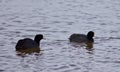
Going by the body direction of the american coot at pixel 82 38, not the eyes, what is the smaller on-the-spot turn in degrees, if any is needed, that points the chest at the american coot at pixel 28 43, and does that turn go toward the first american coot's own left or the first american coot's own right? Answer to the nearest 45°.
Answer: approximately 135° to the first american coot's own right

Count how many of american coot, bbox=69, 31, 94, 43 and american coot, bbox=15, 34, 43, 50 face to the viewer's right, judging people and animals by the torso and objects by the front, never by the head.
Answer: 2

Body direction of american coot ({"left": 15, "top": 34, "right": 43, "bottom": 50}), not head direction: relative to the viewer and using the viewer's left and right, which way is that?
facing to the right of the viewer

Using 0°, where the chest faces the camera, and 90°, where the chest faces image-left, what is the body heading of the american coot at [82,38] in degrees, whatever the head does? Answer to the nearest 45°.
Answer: approximately 270°
